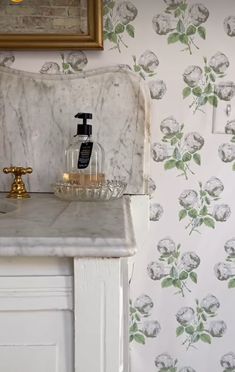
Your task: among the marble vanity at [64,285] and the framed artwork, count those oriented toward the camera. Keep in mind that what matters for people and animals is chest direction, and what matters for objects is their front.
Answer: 2

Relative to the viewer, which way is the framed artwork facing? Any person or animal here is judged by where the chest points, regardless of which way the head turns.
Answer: toward the camera

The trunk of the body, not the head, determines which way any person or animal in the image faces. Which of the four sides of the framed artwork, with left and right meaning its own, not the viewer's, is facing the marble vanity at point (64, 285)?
front

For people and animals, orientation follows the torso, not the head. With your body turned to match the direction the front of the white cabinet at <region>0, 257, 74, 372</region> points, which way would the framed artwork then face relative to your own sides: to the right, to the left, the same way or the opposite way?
the same way

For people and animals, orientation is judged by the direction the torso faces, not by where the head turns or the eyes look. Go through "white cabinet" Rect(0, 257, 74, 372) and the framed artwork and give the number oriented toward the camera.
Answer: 2

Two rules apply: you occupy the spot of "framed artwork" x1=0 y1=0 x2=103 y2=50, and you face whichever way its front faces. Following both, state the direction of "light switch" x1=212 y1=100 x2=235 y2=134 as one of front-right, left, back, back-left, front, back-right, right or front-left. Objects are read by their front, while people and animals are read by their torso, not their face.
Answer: left

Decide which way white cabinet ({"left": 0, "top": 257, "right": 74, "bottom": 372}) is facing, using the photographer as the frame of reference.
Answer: facing the viewer
